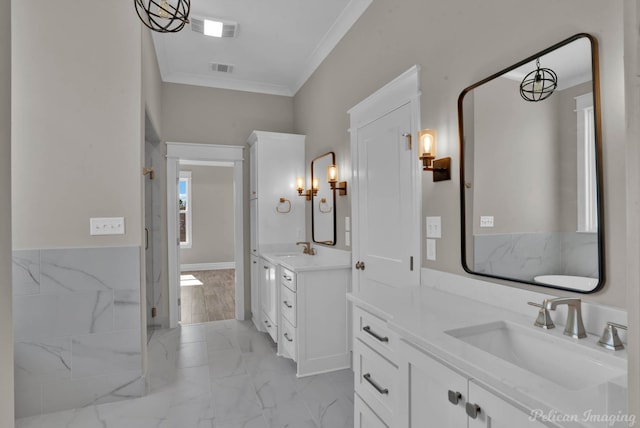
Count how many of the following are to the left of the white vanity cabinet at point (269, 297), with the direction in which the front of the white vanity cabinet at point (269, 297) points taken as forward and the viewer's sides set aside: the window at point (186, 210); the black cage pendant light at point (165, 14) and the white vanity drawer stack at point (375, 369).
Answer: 2

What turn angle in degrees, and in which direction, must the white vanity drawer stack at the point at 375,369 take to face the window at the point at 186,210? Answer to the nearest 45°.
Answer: approximately 90° to its right

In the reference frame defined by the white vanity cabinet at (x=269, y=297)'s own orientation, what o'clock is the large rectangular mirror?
The large rectangular mirror is roughly at 8 o'clock from the white vanity cabinet.

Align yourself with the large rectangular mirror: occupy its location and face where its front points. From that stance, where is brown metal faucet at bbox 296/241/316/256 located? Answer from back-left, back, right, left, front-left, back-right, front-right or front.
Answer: right

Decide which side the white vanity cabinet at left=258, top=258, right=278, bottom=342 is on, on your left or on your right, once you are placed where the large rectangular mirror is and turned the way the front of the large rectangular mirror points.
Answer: on your right

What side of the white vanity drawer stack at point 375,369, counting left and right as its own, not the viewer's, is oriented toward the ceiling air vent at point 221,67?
right

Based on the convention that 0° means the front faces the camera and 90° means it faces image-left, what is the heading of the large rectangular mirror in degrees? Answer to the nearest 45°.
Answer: approximately 45°

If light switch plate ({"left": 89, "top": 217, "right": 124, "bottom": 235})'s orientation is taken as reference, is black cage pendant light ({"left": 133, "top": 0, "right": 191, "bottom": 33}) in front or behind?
in front

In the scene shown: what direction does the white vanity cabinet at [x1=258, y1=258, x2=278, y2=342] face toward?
to the viewer's left
